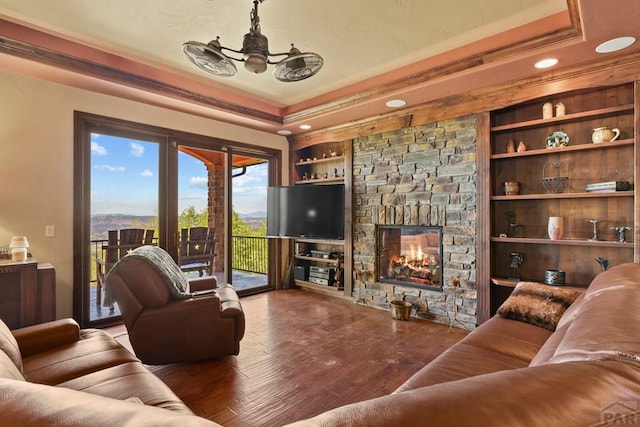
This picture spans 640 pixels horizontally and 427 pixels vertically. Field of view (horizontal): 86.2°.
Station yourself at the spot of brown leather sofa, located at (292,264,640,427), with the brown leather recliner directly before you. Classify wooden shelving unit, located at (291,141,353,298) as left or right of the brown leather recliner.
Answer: right

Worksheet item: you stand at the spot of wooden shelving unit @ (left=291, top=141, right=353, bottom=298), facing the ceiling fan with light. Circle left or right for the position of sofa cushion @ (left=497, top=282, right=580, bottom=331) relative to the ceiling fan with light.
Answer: left

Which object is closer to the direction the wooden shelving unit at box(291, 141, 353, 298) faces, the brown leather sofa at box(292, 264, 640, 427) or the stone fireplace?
the brown leather sofa

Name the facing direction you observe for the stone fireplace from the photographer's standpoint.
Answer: facing the viewer and to the left of the viewer

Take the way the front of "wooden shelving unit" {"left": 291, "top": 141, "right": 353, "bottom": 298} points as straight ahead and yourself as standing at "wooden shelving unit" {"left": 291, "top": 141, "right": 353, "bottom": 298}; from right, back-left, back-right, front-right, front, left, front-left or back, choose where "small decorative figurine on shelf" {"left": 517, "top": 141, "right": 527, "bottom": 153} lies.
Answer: left

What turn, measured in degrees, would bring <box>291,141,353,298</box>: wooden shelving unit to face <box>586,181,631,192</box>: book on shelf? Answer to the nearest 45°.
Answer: approximately 90° to its left

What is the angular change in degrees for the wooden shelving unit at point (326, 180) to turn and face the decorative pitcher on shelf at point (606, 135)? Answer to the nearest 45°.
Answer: approximately 90° to its left

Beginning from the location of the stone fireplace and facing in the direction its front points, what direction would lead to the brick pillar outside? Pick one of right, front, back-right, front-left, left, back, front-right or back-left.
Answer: front-right

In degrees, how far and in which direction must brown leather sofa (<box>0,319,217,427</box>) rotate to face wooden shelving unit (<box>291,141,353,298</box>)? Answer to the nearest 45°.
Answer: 0° — it already faces it

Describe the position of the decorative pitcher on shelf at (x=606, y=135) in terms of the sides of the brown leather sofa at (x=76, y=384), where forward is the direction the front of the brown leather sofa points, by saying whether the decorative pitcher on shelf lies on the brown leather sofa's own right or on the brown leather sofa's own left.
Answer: on the brown leather sofa's own right

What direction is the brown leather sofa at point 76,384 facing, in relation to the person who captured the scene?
facing away from the viewer and to the right of the viewer

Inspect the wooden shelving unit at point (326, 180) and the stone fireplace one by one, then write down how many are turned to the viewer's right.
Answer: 0

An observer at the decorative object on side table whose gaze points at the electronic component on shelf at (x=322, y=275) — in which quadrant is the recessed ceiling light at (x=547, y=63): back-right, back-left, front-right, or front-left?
front-right

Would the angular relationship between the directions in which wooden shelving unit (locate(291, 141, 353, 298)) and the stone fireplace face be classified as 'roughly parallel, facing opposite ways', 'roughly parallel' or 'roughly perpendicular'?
roughly parallel

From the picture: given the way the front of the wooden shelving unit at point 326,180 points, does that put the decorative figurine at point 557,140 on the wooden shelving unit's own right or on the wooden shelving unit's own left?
on the wooden shelving unit's own left
